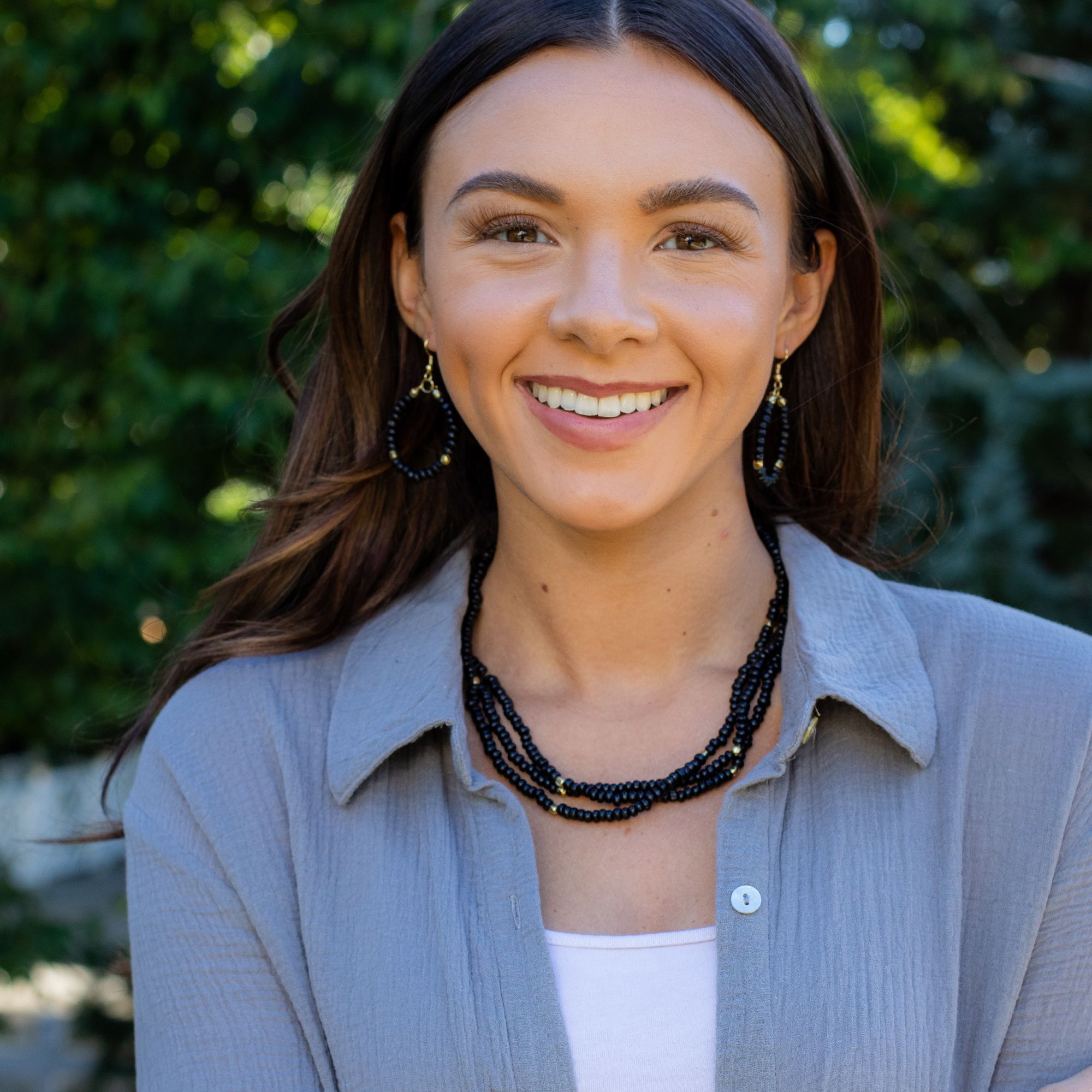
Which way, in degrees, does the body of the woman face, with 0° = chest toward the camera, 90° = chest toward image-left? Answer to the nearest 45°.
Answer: approximately 0°
